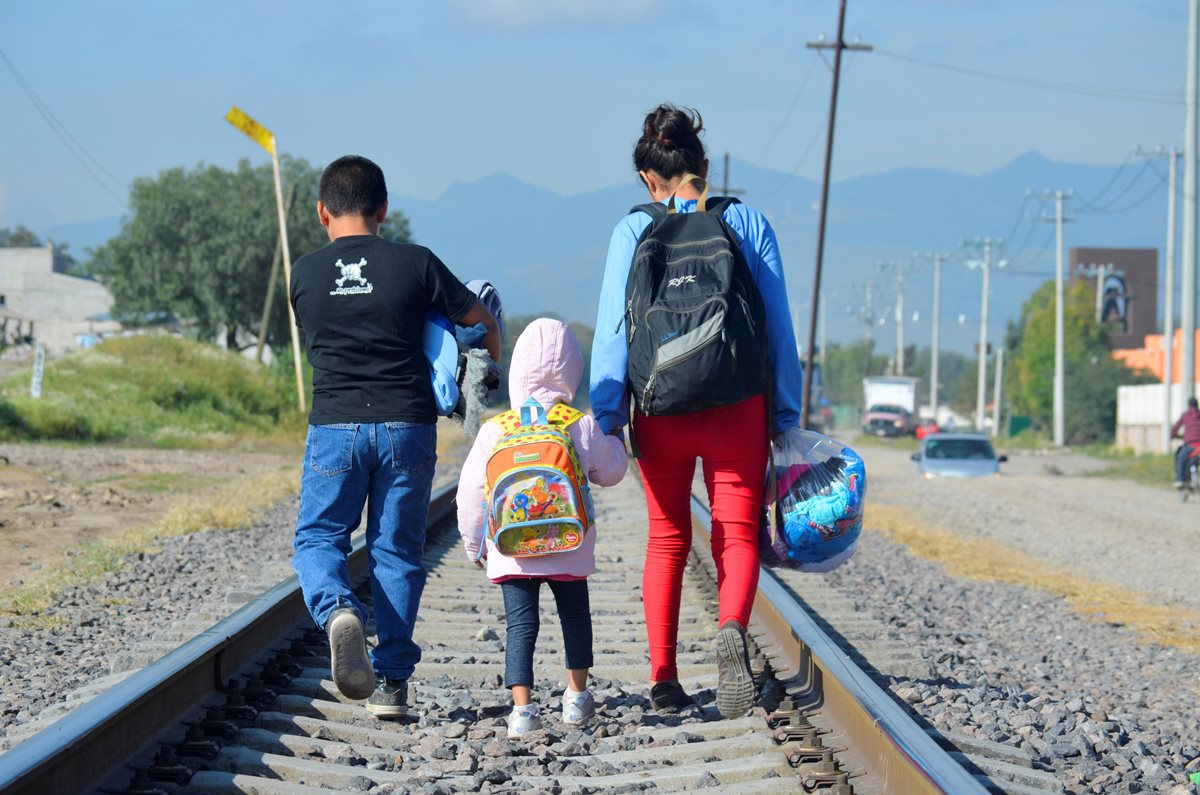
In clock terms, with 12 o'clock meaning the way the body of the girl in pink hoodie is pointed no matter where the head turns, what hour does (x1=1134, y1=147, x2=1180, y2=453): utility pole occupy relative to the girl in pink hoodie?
The utility pole is roughly at 1 o'clock from the girl in pink hoodie.

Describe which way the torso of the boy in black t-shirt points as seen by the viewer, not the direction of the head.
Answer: away from the camera

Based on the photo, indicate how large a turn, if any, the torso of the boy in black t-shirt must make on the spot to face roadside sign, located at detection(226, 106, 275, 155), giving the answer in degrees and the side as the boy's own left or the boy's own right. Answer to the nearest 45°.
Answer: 0° — they already face it

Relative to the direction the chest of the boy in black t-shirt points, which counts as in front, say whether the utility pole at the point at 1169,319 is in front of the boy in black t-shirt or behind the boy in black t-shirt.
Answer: in front

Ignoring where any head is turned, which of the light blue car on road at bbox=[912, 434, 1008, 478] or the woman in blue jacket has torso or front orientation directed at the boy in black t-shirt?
the light blue car on road

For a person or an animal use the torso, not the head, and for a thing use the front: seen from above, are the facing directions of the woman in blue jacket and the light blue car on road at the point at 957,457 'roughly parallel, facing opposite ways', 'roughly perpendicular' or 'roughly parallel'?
roughly parallel, facing opposite ways

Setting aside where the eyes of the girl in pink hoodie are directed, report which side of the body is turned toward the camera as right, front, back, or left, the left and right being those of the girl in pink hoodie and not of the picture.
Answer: back

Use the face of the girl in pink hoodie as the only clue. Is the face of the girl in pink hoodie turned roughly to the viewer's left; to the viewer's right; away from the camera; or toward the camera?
away from the camera

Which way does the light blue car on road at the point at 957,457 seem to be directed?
toward the camera

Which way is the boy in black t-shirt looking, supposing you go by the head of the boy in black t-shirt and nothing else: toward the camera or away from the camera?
away from the camera

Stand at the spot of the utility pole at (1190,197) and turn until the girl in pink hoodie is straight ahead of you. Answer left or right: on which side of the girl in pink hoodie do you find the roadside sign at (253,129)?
right

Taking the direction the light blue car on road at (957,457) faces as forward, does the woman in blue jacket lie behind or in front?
in front

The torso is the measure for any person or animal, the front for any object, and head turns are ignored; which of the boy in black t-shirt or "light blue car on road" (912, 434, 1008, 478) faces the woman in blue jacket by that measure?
the light blue car on road

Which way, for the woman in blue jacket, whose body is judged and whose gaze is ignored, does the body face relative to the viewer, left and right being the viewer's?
facing away from the viewer

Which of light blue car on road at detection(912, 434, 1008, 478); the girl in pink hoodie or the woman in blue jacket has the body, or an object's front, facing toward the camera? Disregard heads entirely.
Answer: the light blue car on road

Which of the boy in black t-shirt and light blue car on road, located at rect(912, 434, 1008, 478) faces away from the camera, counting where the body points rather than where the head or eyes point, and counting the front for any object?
the boy in black t-shirt
